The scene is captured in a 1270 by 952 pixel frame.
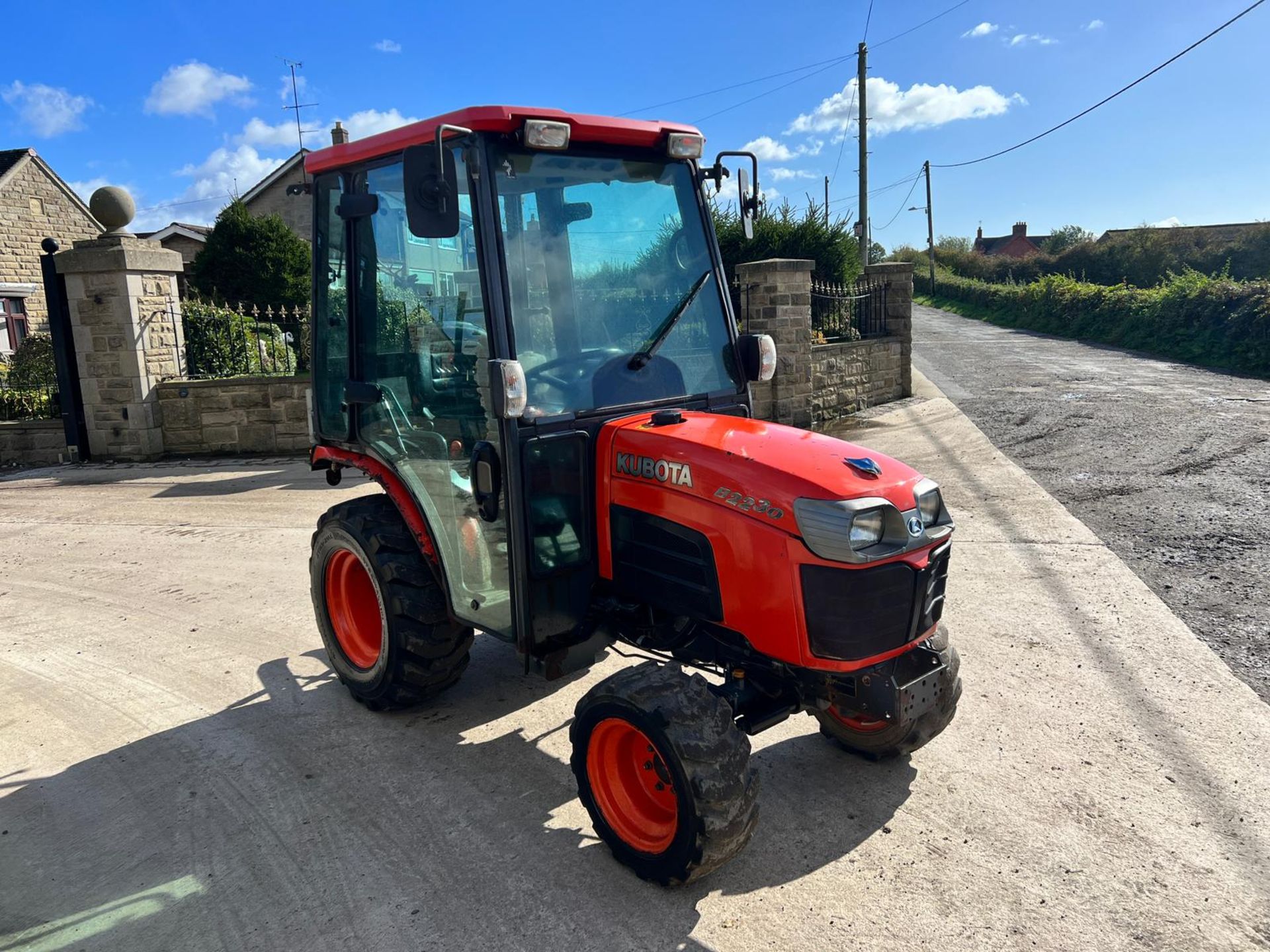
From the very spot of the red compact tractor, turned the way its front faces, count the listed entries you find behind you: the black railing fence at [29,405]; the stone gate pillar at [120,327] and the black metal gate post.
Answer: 3

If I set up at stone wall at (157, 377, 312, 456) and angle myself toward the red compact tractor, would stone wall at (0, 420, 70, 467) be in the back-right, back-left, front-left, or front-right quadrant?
back-right

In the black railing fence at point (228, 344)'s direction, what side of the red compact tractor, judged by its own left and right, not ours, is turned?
back

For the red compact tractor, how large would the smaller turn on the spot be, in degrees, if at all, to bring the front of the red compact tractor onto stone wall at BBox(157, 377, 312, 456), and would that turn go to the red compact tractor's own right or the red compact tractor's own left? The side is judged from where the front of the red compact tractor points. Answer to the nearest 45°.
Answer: approximately 180°

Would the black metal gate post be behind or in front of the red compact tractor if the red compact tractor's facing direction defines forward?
behind

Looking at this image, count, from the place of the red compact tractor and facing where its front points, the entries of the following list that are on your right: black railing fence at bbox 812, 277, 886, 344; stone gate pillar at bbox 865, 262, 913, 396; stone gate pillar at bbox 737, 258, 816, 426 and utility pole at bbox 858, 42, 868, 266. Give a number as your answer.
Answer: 0

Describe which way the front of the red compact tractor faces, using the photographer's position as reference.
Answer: facing the viewer and to the right of the viewer

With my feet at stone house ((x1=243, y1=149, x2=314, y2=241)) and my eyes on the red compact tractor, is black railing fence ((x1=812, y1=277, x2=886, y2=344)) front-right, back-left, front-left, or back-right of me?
front-left

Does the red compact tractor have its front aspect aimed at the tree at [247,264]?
no

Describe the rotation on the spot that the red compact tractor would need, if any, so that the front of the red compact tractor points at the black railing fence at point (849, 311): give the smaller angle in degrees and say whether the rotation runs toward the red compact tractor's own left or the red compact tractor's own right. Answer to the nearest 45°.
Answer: approximately 135° to the red compact tractor's own left

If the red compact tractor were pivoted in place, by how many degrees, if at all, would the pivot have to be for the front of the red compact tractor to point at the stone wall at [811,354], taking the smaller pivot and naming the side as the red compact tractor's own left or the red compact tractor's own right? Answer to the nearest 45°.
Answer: approximately 135° to the red compact tractor's own left

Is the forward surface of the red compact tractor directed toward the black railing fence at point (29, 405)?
no

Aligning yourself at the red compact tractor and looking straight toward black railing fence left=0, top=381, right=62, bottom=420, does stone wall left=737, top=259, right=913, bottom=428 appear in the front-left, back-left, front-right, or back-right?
front-right

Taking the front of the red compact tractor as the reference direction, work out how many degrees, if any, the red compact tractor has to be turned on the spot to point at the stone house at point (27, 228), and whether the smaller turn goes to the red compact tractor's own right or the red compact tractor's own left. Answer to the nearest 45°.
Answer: approximately 180°

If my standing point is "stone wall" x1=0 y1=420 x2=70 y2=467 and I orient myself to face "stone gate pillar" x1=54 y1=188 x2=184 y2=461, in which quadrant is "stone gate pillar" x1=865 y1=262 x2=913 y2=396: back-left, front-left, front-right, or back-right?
front-left

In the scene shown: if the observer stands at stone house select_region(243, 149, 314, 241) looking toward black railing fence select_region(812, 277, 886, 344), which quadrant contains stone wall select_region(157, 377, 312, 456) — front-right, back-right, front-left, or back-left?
front-right

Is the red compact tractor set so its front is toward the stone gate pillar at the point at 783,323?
no
